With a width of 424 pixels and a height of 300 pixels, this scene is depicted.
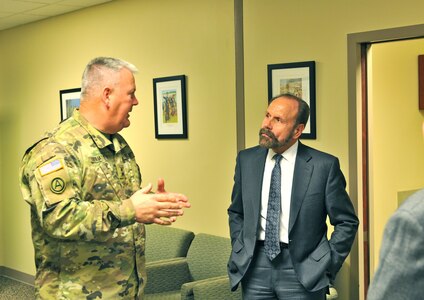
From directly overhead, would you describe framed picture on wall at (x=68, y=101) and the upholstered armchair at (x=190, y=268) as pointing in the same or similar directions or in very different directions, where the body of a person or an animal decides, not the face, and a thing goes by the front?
same or similar directions

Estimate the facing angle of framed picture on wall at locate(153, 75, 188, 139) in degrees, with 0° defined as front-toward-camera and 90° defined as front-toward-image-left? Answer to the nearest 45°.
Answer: approximately 45°

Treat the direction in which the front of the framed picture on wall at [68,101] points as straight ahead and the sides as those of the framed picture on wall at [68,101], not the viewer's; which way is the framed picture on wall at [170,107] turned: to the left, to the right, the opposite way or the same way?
the same way

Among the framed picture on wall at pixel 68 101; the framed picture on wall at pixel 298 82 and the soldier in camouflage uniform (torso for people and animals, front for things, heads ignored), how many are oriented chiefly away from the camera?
0

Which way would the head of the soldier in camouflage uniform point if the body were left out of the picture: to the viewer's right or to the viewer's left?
to the viewer's right

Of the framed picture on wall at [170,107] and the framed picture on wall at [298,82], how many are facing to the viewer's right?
0

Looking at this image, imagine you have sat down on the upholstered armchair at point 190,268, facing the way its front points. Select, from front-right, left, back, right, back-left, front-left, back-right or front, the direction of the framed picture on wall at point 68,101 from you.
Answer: right

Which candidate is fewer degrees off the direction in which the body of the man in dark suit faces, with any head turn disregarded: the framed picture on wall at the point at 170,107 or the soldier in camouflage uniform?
the soldier in camouflage uniform

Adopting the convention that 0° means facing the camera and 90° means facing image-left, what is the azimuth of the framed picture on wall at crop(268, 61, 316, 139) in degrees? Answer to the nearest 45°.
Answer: approximately 45°

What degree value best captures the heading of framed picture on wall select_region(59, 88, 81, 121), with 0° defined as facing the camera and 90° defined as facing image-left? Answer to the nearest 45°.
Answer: approximately 45°

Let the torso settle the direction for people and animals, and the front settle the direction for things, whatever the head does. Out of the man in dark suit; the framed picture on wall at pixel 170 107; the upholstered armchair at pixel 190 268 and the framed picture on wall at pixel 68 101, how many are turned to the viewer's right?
0

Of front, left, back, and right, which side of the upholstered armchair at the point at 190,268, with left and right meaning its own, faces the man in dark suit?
left

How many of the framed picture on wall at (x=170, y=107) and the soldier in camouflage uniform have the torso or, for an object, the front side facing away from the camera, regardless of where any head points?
0

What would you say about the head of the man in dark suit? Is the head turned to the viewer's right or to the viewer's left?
to the viewer's left
